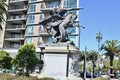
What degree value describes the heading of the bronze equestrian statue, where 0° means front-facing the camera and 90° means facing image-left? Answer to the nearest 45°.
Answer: approximately 270°
